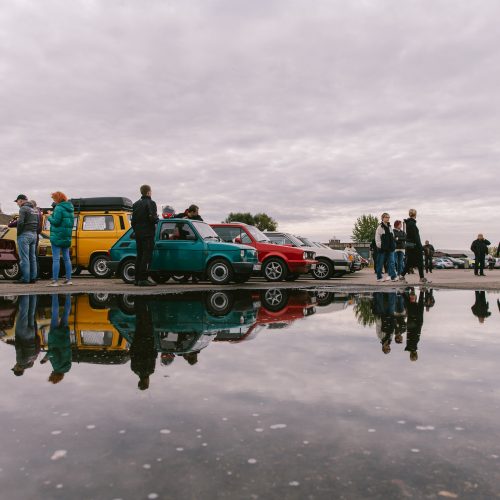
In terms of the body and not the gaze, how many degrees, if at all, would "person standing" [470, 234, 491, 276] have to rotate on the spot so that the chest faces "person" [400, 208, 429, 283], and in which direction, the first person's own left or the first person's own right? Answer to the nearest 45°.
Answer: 0° — they already face them

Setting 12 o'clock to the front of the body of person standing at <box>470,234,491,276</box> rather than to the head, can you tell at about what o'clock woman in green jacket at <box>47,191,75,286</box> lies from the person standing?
The woman in green jacket is roughly at 1 o'clock from the person standing.

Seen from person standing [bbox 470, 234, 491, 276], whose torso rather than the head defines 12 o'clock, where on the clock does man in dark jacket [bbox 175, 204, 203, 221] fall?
The man in dark jacket is roughly at 1 o'clock from the person standing.

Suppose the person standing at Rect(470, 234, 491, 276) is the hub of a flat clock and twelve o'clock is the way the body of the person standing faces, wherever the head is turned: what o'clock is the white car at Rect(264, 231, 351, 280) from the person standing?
The white car is roughly at 1 o'clock from the person standing.

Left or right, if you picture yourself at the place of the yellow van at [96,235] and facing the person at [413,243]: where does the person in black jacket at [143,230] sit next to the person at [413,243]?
right

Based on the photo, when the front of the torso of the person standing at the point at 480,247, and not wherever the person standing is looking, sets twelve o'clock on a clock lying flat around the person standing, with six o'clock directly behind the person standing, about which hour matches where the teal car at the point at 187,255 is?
The teal car is roughly at 1 o'clock from the person standing.

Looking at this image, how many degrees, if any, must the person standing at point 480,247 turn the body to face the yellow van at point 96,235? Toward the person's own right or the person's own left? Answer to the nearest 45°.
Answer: approximately 45° to the person's own right

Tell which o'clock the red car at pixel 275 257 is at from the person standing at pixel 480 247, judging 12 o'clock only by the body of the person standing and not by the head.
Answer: The red car is roughly at 1 o'clock from the person standing.

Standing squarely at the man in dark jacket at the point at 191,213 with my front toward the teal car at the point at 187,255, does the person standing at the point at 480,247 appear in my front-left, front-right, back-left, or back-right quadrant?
back-left
